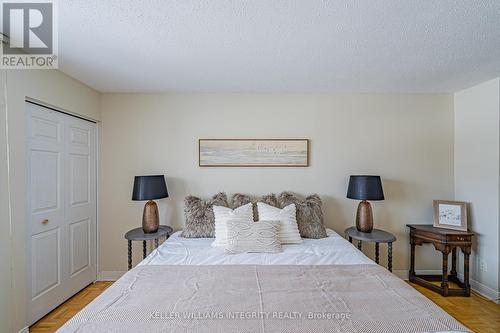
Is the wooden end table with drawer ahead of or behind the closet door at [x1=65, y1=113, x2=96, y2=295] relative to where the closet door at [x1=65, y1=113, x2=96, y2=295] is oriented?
ahead

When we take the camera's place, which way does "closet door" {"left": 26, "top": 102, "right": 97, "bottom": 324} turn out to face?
facing the viewer and to the right of the viewer

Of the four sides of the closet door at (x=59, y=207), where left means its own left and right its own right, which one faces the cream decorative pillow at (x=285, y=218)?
front

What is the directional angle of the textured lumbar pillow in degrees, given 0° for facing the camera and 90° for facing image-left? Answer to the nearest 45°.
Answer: approximately 0°

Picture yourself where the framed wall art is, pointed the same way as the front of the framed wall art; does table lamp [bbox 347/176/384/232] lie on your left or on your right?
on your left

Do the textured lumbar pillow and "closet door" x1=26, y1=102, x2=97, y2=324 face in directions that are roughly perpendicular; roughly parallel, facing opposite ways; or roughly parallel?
roughly perpendicular

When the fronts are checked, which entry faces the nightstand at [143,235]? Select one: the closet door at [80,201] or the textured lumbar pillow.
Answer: the closet door

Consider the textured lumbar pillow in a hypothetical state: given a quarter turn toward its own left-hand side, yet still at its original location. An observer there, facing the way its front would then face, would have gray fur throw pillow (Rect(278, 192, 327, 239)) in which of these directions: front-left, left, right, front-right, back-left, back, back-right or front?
front-left

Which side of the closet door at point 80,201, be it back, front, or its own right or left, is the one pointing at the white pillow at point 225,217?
front

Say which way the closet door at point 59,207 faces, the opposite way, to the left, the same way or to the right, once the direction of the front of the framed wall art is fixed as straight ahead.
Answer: to the left

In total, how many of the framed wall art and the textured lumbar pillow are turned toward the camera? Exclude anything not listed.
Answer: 2

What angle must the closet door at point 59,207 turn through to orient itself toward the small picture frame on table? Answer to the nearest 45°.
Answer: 0° — it already faces it

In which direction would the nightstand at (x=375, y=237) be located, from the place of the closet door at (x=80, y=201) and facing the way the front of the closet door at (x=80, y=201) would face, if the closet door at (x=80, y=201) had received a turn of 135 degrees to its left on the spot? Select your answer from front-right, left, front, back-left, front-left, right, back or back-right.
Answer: back-right
